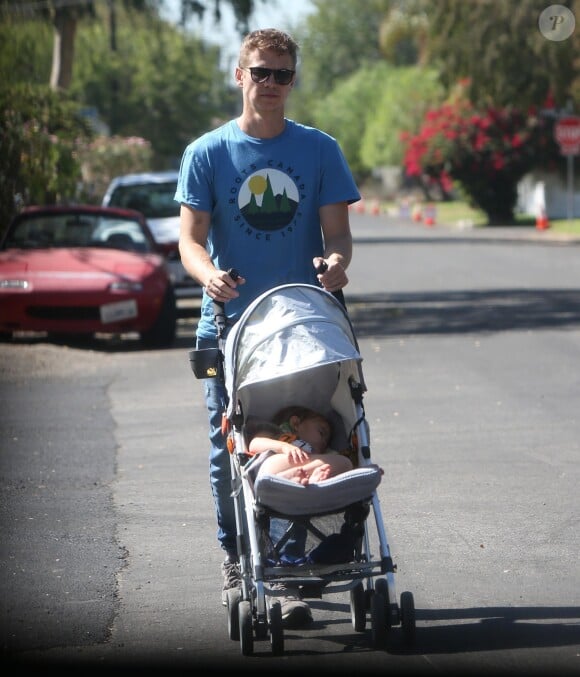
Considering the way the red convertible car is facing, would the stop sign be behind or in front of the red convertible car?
behind

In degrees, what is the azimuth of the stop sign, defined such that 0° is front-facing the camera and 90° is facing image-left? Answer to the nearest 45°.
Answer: approximately 0°

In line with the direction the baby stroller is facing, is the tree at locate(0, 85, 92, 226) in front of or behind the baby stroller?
behind

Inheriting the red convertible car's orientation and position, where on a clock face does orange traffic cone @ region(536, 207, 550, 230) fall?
The orange traffic cone is roughly at 7 o'clock from the red convertible car.

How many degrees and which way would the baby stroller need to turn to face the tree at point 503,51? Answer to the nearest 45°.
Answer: approximately 180°

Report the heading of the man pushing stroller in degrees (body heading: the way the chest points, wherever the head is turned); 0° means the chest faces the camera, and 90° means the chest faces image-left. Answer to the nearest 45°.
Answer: approximately 0°

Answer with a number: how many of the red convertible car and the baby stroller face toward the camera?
2
